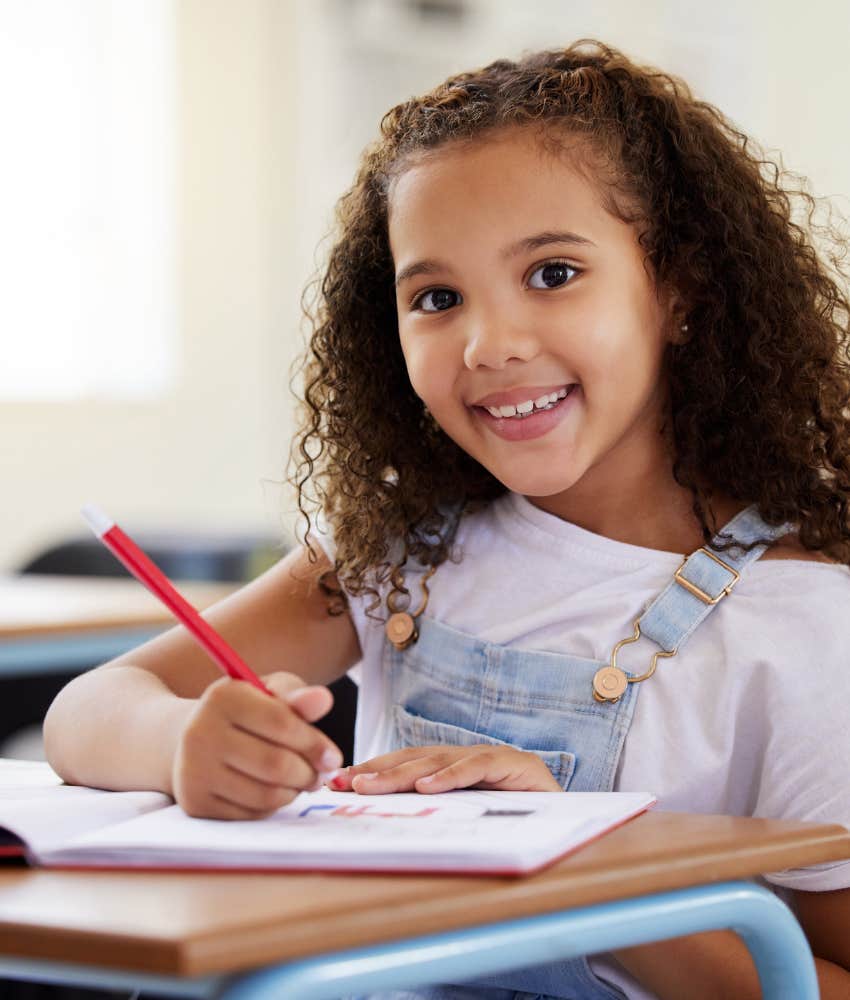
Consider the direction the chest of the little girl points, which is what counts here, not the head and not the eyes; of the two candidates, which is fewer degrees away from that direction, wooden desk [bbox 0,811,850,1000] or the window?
the wooden desk

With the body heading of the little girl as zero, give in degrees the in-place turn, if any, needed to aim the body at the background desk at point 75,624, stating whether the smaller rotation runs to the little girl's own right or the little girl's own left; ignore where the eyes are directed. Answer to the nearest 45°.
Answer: approximately 90° to the little girl's own right

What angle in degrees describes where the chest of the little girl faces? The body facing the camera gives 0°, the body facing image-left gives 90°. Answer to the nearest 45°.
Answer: approximately 45°

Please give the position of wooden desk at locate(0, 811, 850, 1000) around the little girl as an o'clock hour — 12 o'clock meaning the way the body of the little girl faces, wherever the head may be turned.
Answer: The wooden desk is roughly at 11 o'clock from the little girl.

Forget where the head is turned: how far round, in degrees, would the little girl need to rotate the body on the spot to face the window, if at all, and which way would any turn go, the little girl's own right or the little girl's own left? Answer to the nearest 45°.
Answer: approximately 135° to the little girl's own right
